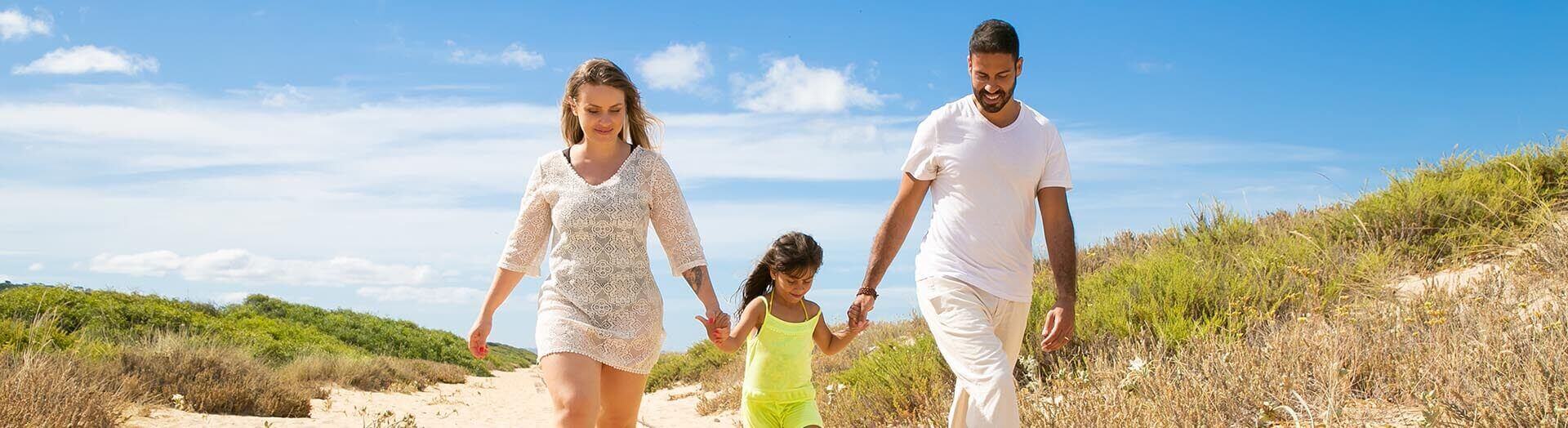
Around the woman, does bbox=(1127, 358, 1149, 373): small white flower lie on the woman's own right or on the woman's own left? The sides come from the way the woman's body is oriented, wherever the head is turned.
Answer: on the woman's own left

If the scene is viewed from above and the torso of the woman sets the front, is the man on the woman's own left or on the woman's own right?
on the woman's own left

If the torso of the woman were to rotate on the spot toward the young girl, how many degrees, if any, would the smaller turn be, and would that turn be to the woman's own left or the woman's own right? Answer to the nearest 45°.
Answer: approximately 90° to the woman's own left

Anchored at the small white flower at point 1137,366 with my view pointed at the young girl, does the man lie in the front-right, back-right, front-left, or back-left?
front-left

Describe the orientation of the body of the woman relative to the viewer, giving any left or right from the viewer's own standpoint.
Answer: facing the viewer
